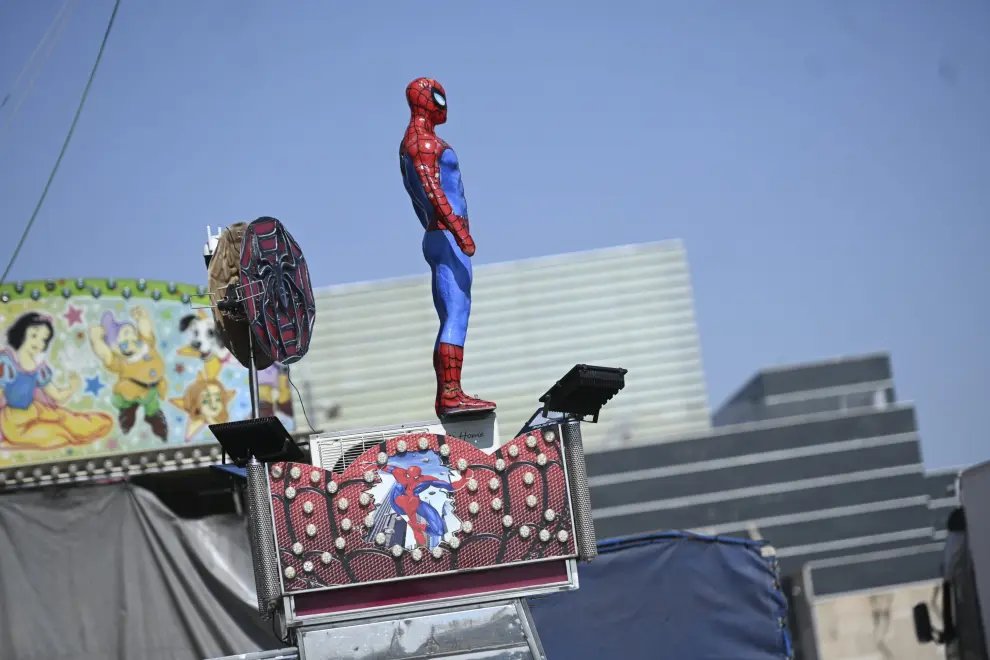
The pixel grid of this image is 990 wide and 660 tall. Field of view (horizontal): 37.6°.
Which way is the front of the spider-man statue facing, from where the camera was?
facing to the right of the viewer

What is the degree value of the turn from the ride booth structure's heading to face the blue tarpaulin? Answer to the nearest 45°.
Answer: approximately 135° to its left

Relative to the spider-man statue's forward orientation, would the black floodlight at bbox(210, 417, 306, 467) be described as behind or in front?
behind

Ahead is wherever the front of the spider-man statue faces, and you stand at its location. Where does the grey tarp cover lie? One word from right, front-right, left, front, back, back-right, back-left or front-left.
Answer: back-left

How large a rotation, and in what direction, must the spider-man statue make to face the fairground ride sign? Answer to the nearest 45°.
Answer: approximately 135° to its left

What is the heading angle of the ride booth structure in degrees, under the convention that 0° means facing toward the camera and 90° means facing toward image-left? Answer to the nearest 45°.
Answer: approximately 0°

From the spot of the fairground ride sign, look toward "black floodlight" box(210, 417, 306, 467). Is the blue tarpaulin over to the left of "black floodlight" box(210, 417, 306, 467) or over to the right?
left
